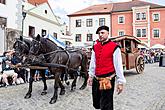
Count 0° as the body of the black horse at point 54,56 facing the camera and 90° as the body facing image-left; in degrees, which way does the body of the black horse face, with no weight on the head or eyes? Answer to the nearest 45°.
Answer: approximately 45°

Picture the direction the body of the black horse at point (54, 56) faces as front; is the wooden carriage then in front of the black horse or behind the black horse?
behind

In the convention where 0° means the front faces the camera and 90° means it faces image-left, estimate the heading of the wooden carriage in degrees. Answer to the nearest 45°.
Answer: approximately 45°

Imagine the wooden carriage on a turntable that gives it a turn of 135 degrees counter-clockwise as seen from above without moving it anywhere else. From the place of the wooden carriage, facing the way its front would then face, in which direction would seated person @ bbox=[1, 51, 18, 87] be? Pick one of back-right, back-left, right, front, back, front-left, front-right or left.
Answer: back-right

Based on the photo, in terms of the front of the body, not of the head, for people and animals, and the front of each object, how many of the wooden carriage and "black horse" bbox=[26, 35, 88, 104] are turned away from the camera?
0
